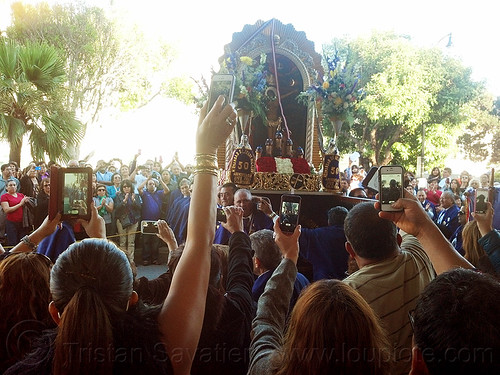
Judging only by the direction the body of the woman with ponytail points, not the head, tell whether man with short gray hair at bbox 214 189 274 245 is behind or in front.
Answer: in front

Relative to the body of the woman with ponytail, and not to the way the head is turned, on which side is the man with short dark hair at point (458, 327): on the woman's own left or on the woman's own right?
on the woman's own right

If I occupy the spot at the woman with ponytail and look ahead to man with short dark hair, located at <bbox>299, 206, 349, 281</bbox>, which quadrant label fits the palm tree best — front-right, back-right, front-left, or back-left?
front-left

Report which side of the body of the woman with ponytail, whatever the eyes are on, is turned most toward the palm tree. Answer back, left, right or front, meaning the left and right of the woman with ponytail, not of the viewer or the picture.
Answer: front

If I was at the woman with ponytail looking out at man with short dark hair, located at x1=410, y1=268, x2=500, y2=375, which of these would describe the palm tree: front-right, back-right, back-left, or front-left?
back-left

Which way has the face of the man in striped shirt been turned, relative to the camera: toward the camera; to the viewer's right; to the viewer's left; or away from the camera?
away from the camera

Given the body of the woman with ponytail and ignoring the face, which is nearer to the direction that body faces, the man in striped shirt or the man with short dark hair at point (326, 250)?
the man with short dark hair

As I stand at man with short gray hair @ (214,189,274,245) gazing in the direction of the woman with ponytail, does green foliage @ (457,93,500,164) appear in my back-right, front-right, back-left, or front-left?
back-left

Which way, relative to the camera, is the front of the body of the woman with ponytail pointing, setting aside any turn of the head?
away from the camera

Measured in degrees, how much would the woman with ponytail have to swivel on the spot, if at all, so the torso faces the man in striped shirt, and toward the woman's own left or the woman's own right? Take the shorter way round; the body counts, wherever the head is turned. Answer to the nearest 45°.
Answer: approximately 90° to the woman's own right

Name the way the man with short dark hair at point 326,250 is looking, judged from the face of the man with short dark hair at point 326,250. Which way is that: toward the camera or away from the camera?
away from the camera

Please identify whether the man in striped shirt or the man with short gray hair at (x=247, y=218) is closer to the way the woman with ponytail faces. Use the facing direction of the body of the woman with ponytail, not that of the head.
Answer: the man with short gray hair

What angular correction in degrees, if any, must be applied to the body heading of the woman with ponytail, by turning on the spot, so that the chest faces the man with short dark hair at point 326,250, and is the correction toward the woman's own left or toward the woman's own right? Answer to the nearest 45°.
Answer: approximately 45° to the woman's own right

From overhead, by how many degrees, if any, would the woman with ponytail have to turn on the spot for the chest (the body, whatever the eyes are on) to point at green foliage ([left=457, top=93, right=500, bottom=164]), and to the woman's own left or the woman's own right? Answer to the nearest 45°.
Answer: approximately 45° to the woman's own right

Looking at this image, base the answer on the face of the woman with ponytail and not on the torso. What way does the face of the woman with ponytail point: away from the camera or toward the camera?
away from the camera
